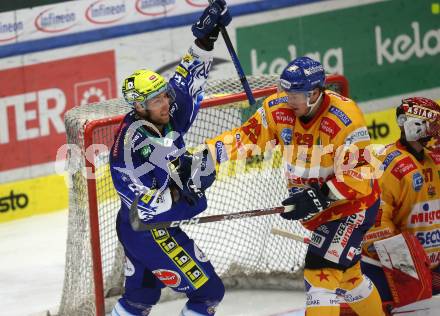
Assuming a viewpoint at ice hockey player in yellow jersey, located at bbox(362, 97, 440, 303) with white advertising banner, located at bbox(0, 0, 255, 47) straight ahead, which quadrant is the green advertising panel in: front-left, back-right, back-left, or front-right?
front-right

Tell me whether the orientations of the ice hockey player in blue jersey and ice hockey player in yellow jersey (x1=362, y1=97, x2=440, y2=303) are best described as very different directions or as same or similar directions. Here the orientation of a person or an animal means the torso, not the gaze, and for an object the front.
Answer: same or similar directions

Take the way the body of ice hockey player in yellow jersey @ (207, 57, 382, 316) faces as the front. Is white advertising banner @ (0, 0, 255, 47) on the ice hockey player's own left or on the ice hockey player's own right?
on the ice hockey player's own right

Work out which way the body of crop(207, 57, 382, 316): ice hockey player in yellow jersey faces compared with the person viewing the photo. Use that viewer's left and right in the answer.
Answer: facing the viewer and to the left of the viewer

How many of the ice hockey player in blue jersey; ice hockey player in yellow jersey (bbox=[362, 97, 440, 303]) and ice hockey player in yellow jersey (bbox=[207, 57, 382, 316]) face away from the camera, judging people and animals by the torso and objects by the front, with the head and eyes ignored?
0

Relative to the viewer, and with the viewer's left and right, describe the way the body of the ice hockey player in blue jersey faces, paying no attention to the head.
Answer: facing the viewer and to the right of the viewer

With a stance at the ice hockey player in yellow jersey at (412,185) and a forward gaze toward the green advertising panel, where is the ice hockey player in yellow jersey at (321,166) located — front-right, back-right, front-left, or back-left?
back-left

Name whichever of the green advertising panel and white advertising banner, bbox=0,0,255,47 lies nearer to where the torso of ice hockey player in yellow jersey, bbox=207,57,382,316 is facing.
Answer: the white advertising banner

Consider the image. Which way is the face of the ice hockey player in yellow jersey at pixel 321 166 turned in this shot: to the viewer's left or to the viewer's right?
to the viewer's left

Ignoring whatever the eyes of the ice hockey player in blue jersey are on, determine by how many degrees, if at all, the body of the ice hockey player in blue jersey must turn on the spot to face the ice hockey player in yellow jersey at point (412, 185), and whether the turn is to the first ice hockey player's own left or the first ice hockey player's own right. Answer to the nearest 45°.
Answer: approximately 45° to the first ice hockey player's own left
